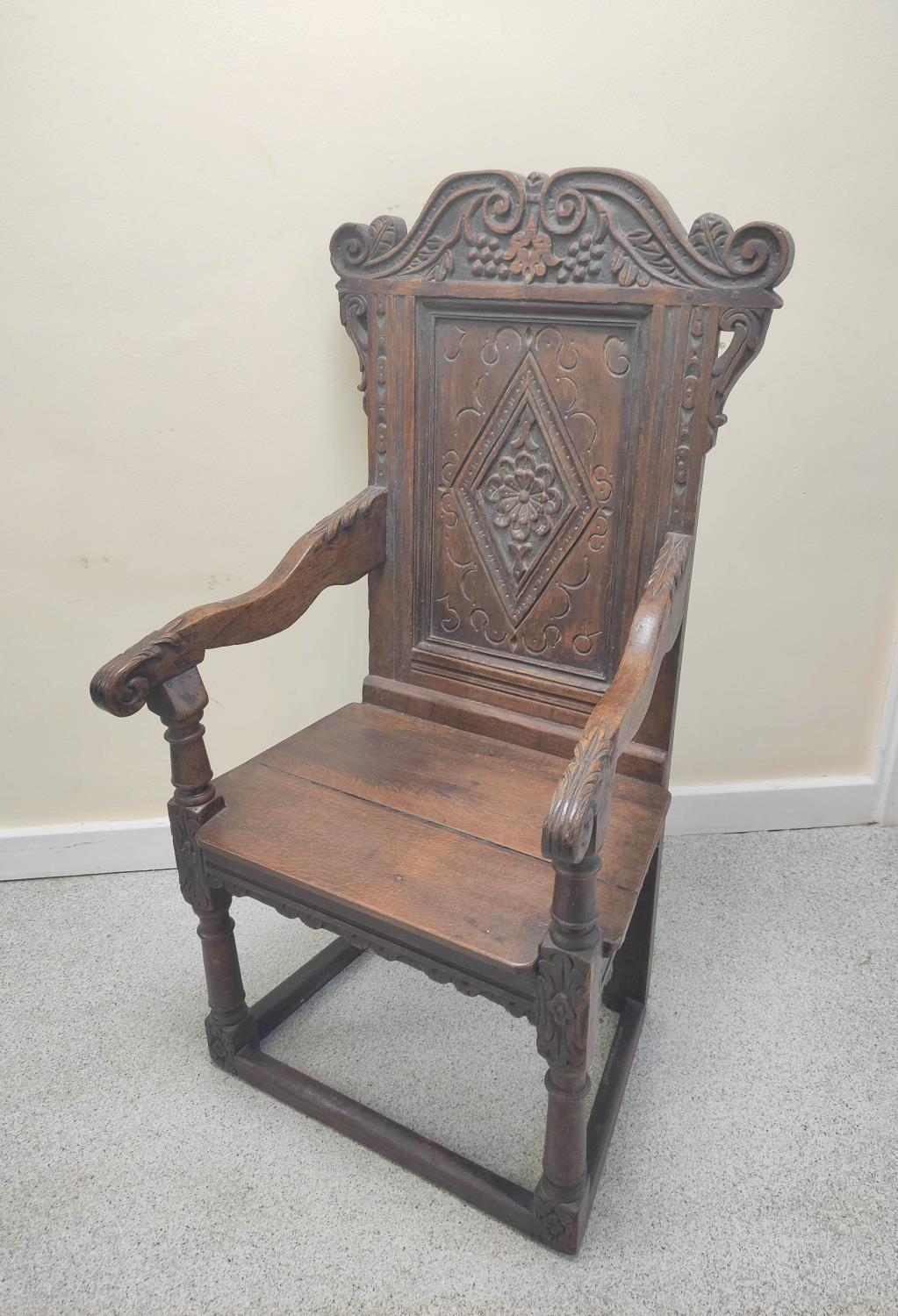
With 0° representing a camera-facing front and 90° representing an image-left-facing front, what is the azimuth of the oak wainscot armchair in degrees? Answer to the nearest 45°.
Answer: approximately 45°
